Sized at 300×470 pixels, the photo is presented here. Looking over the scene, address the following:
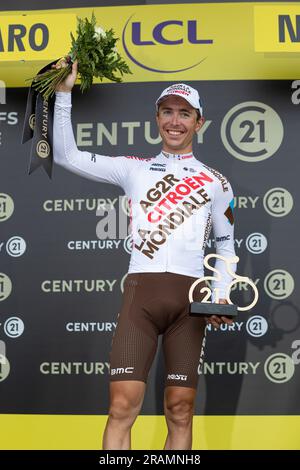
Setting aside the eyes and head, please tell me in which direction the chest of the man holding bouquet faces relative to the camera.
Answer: toward the camera
